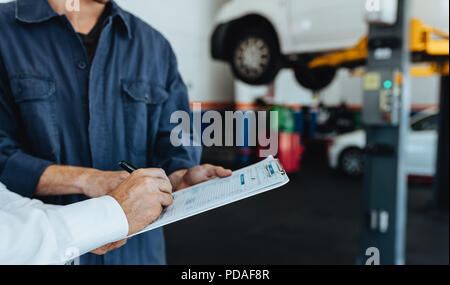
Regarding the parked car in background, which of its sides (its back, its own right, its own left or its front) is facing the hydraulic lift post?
left

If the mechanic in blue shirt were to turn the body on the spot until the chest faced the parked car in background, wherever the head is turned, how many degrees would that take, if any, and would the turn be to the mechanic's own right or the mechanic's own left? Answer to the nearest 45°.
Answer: approximately 135° to the mechanic's own left

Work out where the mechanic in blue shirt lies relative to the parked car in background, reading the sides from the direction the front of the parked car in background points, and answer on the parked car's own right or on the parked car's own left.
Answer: on the parked car's own left

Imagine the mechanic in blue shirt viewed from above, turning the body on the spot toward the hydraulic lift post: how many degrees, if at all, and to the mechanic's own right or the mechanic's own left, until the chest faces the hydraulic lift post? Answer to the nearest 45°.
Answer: approximately 135° to the mechanic's own left

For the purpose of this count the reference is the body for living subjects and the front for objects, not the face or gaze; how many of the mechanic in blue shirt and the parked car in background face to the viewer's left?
1

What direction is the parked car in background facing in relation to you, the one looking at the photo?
facing to the left of the viewer

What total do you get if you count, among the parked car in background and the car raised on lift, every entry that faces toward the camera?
0

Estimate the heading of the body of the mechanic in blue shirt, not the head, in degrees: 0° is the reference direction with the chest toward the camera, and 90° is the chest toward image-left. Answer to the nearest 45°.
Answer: approximately 0°

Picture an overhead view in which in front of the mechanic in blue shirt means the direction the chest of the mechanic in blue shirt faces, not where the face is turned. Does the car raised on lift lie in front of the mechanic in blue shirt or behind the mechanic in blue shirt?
behind
